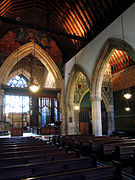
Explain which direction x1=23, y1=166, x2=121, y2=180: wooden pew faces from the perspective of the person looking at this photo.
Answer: facing away from the viewer and to the left of the viewer

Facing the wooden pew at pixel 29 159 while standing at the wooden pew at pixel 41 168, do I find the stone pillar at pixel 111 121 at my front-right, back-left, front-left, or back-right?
front-right

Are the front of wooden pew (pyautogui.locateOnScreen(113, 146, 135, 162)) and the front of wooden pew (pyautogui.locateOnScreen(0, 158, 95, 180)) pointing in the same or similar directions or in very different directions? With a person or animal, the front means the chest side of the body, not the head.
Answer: same or similar directions

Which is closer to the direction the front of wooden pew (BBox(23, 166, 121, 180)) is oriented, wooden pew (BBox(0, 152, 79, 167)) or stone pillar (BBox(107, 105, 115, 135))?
the wooden pew

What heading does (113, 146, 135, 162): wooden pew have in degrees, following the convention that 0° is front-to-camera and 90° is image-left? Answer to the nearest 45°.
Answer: approximately 135°

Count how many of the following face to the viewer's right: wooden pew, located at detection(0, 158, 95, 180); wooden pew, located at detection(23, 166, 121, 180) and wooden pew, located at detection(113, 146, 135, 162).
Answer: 0

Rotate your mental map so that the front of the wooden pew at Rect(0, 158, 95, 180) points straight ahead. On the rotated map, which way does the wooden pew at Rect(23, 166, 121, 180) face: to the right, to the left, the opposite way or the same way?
the same way

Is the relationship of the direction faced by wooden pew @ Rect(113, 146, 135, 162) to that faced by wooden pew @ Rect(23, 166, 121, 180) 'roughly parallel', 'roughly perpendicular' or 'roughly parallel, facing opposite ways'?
roughly parallel

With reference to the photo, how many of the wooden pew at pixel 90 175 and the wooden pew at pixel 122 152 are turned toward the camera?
0

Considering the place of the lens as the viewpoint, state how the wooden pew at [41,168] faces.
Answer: facing away from the viewer and to the left of the viewer
